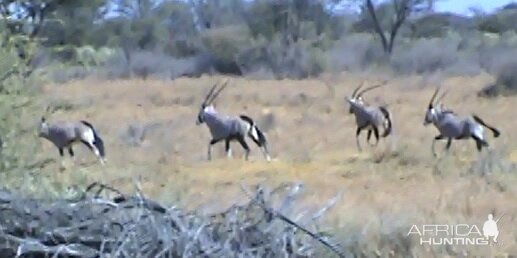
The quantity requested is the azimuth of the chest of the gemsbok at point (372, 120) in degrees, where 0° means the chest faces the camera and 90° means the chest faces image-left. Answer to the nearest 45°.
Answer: approximately 45°

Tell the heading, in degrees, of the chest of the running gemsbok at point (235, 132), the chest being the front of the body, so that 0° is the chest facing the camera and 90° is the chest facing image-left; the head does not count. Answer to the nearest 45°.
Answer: approximately 90°

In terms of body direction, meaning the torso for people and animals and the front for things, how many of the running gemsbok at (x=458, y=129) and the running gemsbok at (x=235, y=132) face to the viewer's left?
2

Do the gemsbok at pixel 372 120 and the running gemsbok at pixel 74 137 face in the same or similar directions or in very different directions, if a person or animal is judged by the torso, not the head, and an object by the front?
same or similar directions

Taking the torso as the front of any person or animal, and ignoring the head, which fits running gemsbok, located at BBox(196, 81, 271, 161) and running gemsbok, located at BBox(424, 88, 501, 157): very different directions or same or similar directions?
same or similar directions

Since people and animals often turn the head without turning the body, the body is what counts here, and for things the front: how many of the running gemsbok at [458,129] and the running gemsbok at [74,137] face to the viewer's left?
2

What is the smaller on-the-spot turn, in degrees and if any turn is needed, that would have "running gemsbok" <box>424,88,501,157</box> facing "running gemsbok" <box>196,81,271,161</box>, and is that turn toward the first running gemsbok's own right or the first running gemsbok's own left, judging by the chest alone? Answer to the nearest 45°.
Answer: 0° — it already faces it

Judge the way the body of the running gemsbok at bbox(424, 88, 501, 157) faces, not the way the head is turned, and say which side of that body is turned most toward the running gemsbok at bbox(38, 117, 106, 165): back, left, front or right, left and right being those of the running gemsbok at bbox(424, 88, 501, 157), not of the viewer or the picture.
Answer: front

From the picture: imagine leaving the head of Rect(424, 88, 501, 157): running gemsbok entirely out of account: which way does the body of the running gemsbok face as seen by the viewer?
to the viewer's left

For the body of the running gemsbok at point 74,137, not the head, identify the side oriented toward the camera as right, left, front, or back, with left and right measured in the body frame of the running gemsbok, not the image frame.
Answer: left

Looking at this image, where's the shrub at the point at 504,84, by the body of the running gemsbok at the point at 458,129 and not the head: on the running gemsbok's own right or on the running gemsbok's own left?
on the running gemsbok's own right

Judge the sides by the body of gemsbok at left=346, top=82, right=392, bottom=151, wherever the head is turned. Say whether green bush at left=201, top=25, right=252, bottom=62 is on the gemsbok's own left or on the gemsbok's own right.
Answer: on the gemsbok's own right

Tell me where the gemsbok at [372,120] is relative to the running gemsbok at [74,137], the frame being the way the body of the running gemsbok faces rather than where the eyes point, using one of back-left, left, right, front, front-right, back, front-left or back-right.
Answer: back

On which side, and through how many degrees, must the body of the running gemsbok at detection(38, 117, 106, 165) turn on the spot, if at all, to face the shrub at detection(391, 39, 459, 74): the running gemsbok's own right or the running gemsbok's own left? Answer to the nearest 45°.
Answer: approximately 135° to the running gemsbok's own right
